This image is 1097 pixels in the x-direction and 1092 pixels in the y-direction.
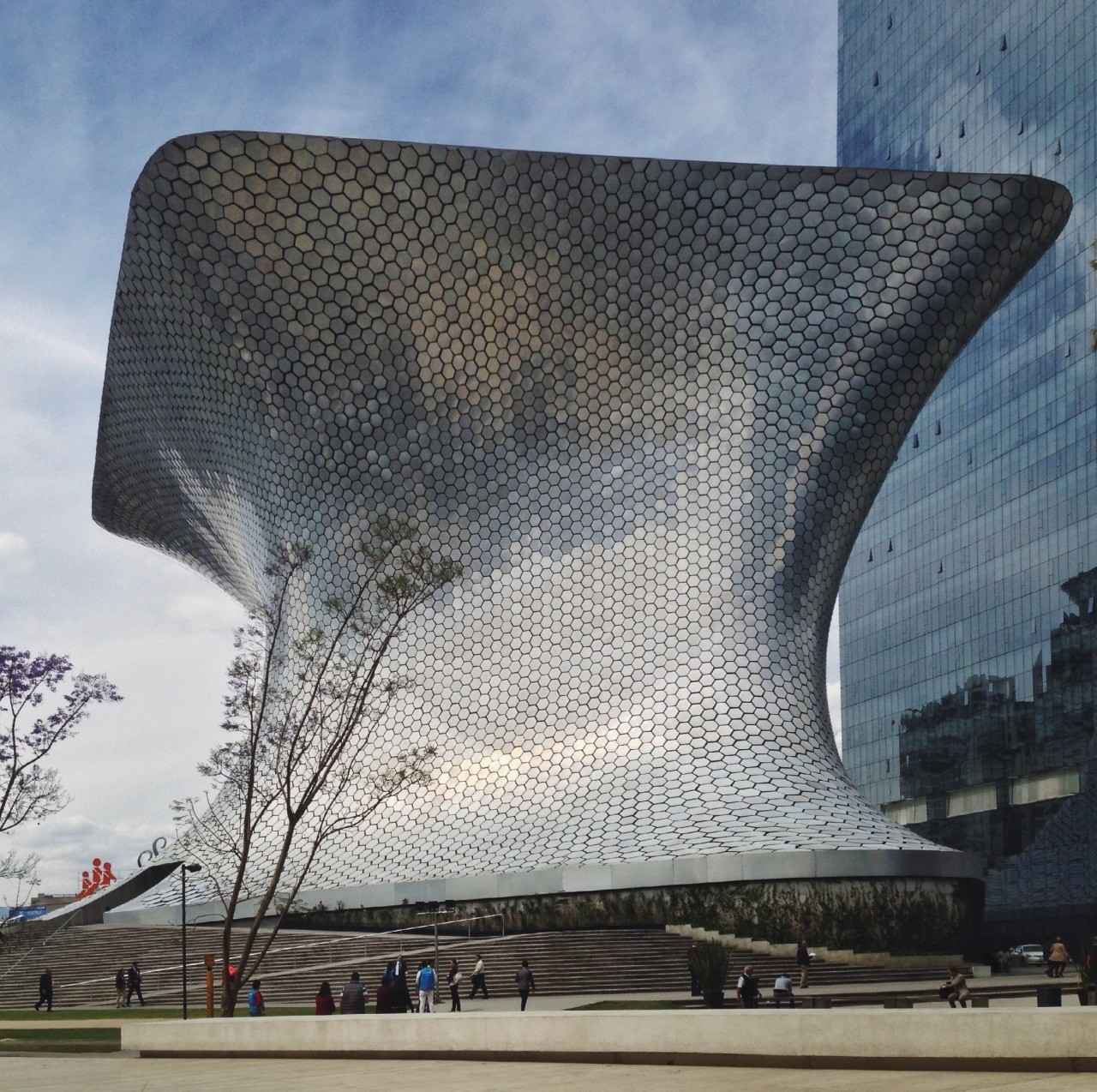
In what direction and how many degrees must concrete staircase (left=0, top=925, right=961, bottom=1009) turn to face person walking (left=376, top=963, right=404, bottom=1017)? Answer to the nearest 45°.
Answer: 0° — it already faces them
